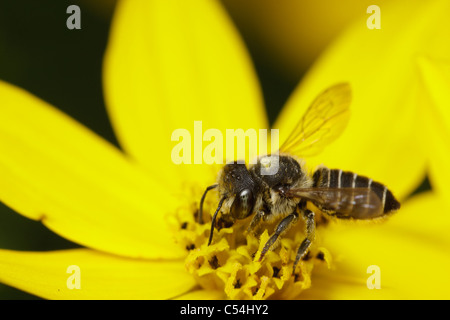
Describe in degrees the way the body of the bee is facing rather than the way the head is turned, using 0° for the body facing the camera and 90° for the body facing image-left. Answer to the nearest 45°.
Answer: approximately 90°
